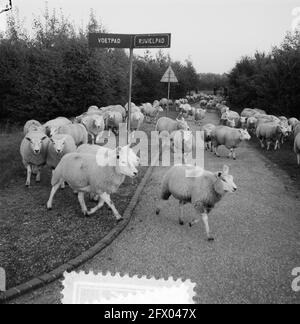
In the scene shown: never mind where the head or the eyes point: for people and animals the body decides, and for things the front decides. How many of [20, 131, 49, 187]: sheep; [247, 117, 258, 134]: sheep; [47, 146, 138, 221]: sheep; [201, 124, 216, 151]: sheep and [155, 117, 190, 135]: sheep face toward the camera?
3

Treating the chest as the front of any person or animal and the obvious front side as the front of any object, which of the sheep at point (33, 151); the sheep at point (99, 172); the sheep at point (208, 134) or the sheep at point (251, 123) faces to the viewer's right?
the sheep at point (99, 172)

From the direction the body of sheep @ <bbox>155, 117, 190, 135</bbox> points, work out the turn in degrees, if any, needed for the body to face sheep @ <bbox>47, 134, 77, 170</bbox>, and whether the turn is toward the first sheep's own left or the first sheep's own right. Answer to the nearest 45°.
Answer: approximately 90° to the first sheep's own right

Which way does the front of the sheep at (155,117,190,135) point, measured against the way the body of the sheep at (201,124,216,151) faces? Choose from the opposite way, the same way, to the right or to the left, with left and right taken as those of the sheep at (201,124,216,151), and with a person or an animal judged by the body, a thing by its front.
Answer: to the left

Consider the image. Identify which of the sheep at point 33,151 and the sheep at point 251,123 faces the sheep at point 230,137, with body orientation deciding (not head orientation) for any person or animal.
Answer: the sheep at point 251,123

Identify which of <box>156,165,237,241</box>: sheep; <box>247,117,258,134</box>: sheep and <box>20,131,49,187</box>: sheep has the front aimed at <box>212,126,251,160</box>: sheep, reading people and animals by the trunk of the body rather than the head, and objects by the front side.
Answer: <box>247,117,258,134</box>: sheep

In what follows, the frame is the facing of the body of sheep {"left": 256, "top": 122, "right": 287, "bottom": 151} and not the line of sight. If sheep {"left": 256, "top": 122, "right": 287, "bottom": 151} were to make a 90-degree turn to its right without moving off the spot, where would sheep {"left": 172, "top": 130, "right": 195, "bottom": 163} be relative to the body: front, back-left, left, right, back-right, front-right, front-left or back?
front

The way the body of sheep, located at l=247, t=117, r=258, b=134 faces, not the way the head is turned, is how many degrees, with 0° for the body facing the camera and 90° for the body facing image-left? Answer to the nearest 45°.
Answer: approximately 0°

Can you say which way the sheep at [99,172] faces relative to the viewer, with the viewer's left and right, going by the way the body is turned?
facing to the right of the viewer

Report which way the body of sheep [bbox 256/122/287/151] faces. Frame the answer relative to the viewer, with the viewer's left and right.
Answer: facing the viewer and to the right of the viewer
